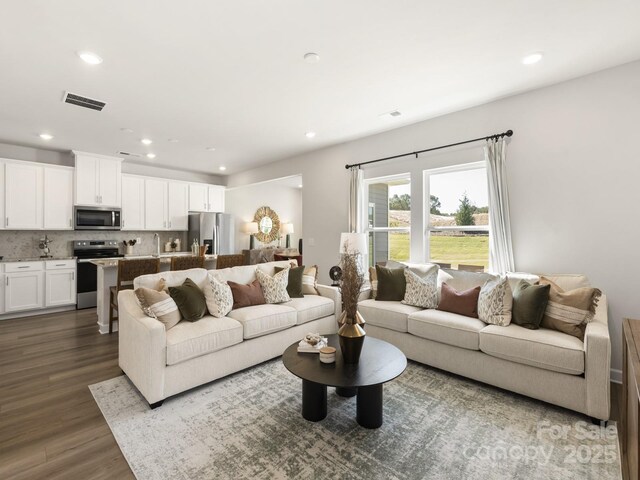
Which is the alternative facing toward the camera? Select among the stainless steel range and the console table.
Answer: the stainless steel range

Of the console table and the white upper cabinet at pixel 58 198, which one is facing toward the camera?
the white upper cabinet

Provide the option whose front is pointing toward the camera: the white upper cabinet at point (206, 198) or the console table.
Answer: the white upper cabinet

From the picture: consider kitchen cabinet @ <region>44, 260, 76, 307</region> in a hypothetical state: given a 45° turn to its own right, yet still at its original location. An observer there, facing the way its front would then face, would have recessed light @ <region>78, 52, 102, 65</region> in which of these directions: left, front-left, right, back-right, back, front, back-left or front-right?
front-left

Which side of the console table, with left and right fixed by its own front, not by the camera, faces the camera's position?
left

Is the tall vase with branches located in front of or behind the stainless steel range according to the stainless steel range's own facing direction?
in front

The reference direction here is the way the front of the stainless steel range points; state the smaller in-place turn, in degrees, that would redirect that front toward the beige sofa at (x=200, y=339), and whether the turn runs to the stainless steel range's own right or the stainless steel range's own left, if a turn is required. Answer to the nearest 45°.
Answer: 0° — it already faces it

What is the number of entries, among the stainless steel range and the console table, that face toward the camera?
1

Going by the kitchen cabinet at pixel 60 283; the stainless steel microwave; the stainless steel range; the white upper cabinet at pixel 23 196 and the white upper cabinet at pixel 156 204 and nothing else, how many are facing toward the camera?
5

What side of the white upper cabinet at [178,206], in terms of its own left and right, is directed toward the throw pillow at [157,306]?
front

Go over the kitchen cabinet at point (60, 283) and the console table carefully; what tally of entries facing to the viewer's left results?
1

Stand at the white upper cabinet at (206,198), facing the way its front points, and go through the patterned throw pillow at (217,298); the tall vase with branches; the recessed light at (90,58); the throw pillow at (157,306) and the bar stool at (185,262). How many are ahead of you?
5

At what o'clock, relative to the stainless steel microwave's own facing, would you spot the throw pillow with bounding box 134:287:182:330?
The throw pillow is roughly at 12 o'clock from the stainless steel microwave.

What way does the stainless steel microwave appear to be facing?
toward the camera

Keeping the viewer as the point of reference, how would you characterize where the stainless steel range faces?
facing the viewer
